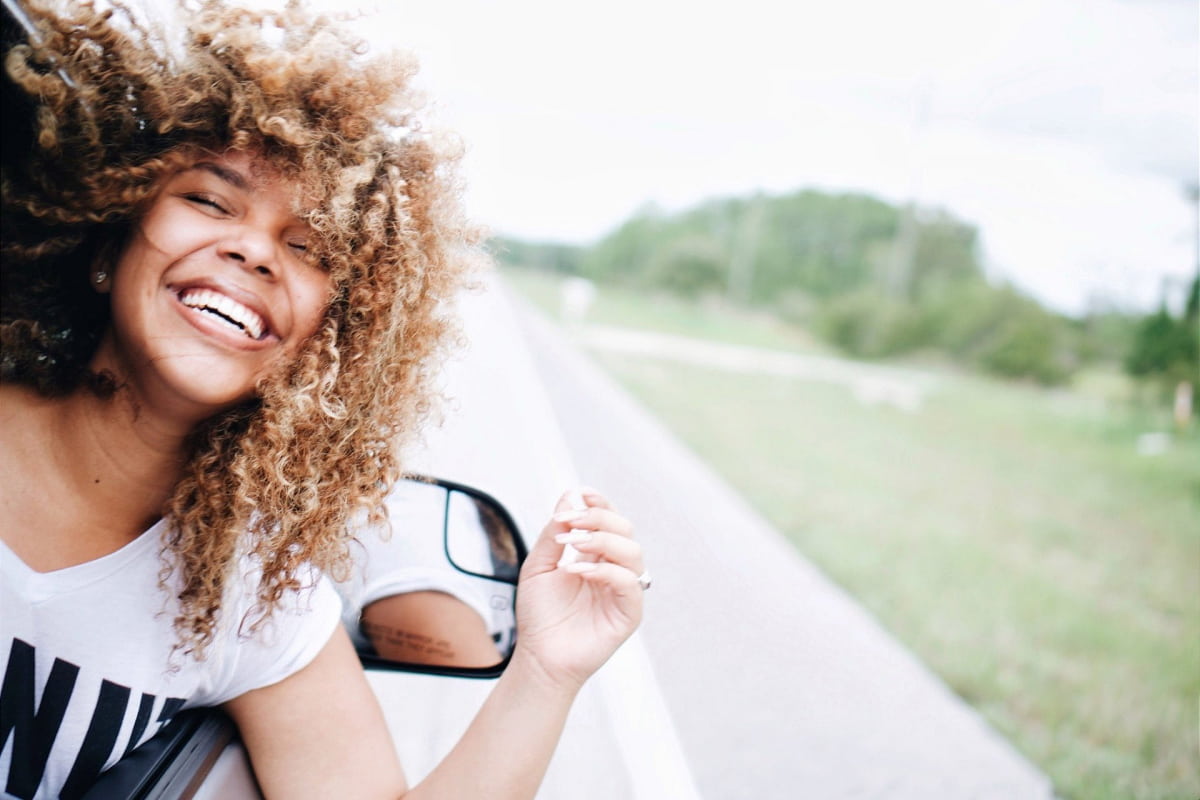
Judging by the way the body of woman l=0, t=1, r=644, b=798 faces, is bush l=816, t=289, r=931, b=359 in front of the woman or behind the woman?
behind

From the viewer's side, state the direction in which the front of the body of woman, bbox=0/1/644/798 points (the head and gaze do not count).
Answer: toward the camera
